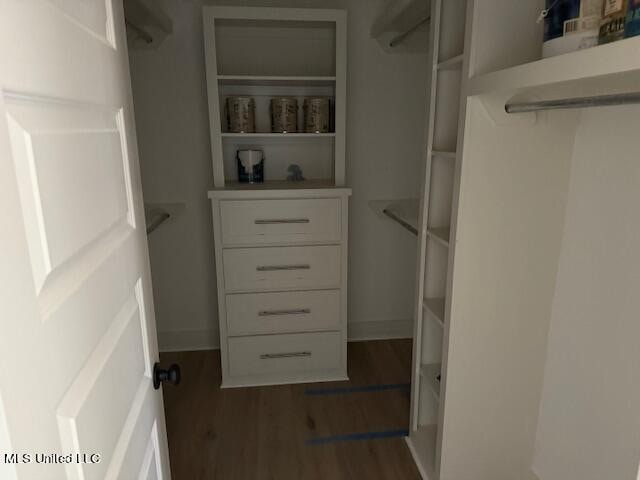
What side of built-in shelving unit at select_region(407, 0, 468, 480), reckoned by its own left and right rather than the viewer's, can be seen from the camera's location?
left

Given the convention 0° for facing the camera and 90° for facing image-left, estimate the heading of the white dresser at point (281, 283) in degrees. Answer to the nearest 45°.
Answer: approximately 0°

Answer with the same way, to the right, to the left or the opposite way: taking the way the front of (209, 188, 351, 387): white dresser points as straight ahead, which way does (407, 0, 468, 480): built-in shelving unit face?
to the right

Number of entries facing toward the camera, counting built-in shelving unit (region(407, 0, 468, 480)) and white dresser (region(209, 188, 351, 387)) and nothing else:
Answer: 1

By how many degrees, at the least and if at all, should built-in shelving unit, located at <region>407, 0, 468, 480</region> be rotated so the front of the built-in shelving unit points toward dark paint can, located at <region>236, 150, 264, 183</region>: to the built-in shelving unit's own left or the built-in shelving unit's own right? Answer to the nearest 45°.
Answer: approximately 45° to the built-in shelving unit's own right

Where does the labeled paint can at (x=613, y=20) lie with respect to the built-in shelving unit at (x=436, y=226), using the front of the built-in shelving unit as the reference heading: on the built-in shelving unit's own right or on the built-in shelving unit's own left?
on the built-in shelving unit's own left

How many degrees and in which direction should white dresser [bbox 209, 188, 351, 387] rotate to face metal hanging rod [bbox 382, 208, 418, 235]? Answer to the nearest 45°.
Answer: approximately 90° to its left

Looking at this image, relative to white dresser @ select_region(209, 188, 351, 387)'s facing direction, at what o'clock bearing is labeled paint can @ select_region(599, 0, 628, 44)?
The labeled paint can is roughly at 11 o'clock from the white dresser.
